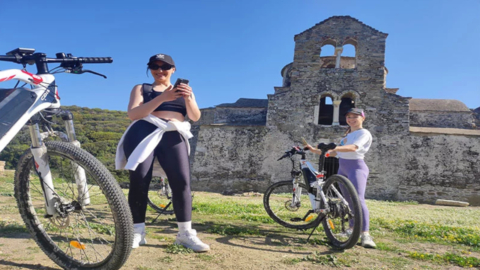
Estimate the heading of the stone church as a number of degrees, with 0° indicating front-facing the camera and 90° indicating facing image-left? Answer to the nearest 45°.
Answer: approximately 0°

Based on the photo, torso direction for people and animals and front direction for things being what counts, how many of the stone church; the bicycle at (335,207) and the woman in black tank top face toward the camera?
2

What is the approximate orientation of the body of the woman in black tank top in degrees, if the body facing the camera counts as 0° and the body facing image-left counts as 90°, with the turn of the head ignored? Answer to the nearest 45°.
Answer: approximately 0°

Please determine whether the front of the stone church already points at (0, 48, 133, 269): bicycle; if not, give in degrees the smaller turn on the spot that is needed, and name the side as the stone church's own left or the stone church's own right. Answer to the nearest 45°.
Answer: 0° — it already faces it

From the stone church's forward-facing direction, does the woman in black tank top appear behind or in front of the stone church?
in front

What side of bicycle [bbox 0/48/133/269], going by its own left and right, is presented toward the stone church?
left

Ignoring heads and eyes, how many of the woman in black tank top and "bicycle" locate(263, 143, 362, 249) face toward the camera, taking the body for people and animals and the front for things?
1
